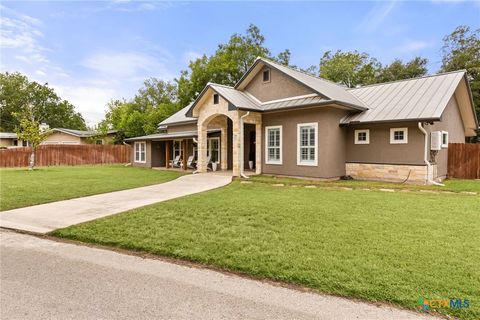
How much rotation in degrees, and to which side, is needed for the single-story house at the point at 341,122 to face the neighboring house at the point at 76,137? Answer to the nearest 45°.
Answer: approximately 90° to its right

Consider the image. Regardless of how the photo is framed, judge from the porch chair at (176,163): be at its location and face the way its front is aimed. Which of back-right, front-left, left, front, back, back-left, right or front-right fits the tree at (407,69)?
back-left

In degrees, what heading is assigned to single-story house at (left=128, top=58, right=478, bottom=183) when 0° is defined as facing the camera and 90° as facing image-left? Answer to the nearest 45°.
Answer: approximately 45°

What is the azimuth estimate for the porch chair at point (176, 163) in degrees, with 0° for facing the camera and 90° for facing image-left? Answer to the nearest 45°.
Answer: approximately 45°

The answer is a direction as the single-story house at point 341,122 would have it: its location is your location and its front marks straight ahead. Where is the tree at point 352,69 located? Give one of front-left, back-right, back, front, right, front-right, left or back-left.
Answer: back-right
